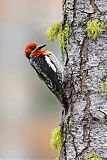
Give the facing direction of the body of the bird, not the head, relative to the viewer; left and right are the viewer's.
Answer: facing to the right of the viewer
